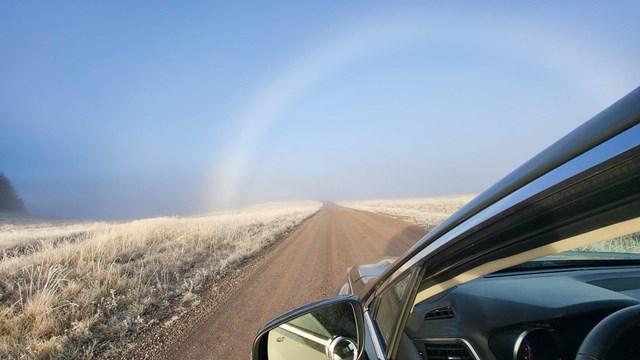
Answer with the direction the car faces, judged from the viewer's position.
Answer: facing away from the viewer and to the left of the viewer
